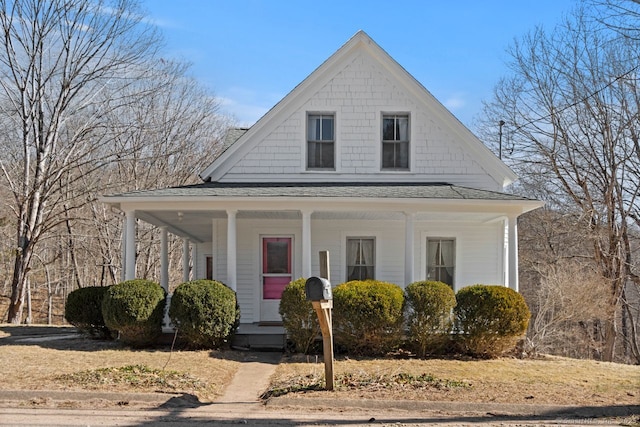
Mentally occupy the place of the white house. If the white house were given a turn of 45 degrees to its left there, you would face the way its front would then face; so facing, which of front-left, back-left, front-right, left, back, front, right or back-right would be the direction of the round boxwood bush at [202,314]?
right

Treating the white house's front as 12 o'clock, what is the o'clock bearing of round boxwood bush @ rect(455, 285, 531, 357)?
The round boxwood bush is roughly at 11 o'clock from the white house.

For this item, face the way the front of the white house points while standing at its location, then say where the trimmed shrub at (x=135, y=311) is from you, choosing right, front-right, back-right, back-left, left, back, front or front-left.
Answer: front-right

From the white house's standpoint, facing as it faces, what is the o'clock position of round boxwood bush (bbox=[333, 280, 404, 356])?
The round boxwood bush is roughly at 12 o'clock from the white house.

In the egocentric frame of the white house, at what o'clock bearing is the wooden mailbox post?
The wooden mailbox post is roughly at 12 o'clock from the white house.

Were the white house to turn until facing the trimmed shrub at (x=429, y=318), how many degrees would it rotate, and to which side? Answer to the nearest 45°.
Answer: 0° — it already faces it

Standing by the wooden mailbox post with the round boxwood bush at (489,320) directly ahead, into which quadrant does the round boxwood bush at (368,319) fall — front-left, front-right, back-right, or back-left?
front-left

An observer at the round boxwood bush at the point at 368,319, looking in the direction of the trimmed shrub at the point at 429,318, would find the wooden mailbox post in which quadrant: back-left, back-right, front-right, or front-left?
back-right

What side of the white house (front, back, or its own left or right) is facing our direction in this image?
front

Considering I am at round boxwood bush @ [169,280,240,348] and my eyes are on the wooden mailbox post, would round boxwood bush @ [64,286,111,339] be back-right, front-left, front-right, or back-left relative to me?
back-right
